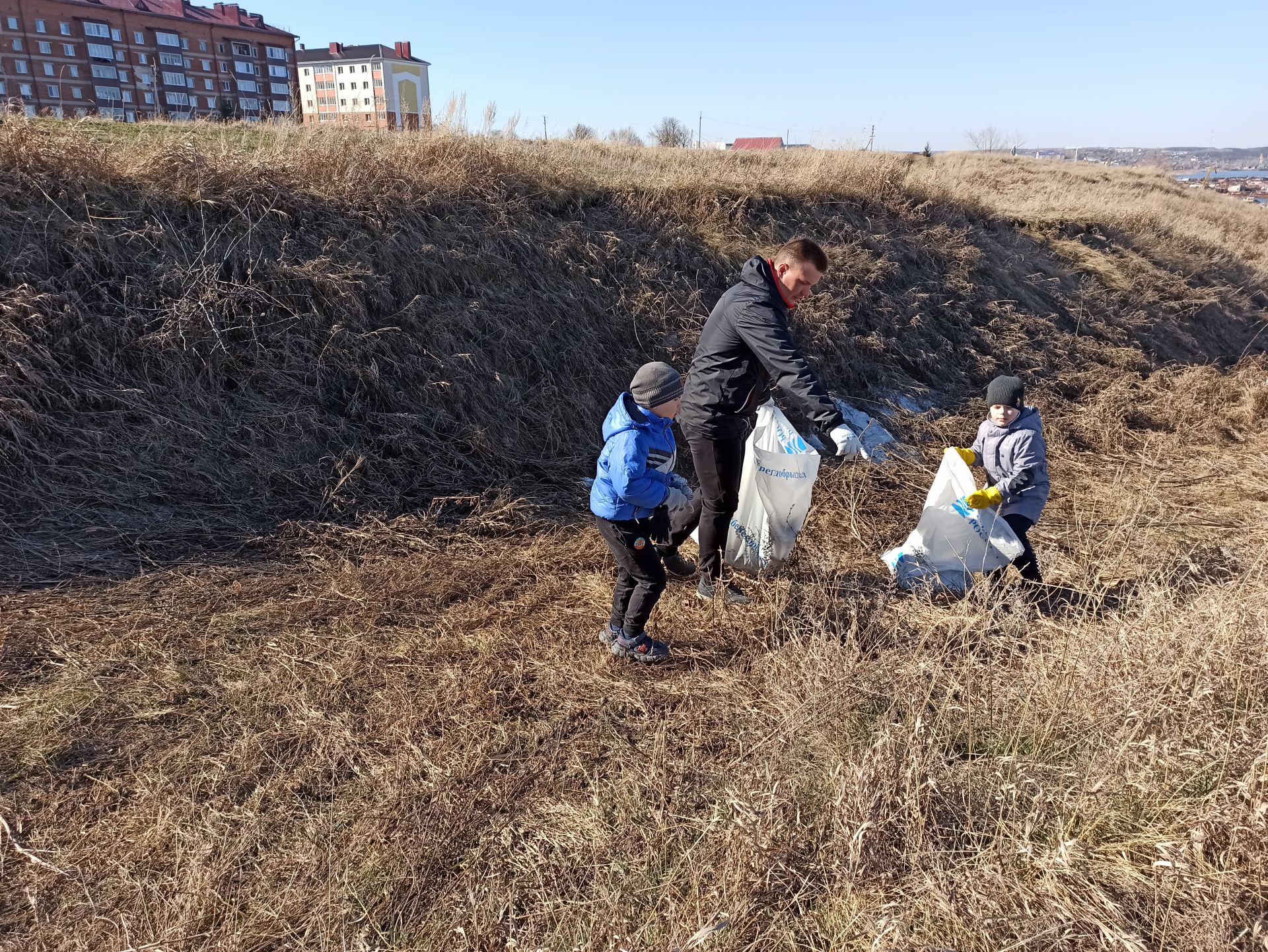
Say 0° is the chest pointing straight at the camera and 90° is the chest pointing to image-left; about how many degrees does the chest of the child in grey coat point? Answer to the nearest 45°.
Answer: approximately 45°

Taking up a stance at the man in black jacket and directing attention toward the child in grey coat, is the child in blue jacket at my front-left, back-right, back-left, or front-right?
back-right

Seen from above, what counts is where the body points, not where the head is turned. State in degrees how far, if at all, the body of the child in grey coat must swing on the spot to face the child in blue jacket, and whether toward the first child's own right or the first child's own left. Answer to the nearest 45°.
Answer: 0° — they already face them

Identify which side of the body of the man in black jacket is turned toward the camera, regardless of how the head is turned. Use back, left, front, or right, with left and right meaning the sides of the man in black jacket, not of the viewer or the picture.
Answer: right

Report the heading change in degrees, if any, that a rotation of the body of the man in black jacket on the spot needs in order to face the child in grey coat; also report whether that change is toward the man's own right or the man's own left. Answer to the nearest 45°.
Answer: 0° — they already face them

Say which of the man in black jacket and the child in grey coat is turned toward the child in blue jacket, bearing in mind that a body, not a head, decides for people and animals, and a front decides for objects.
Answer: the child in grey coat

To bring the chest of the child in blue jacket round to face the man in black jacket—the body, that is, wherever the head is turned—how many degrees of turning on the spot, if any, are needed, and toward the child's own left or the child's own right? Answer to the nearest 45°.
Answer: approximately 45° to the child's own left

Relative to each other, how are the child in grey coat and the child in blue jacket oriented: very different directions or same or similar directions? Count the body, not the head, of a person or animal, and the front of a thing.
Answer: very different directions

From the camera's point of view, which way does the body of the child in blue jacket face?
to the viewer's right
